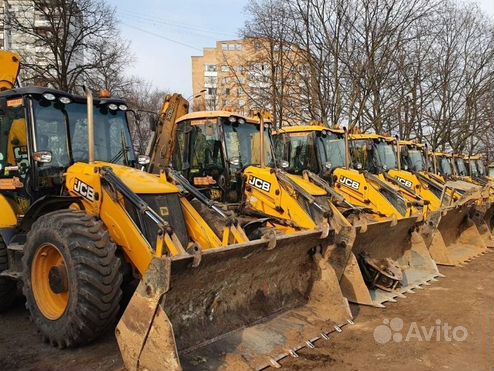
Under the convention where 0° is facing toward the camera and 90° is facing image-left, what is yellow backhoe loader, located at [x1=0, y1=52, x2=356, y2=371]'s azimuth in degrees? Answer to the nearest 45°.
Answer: approximately 315°

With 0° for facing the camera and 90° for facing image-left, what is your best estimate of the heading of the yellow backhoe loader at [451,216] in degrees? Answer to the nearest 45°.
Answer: approximately 315°

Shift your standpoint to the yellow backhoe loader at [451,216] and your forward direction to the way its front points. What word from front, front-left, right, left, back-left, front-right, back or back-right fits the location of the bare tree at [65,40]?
back-right

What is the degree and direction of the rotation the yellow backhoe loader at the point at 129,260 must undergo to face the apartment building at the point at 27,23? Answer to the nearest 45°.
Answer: approximately 135° to its left

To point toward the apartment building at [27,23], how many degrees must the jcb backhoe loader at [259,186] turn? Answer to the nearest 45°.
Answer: approximately 180°

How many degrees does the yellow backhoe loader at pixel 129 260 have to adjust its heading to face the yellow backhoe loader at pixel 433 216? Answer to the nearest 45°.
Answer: approximately 90° to its left

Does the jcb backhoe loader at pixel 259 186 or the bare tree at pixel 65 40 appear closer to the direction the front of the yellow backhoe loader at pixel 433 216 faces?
the jcb backhoe loader

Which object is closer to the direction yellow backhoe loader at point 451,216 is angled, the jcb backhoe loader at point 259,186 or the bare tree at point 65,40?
the jcb backhoe loader

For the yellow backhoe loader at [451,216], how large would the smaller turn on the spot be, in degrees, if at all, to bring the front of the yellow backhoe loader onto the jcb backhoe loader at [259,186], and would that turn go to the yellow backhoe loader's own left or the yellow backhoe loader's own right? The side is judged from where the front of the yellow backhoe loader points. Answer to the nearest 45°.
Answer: approximately 90° to the yellow backhoe loader's own right

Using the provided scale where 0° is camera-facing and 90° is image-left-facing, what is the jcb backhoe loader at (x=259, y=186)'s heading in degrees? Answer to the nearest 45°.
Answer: approximately 315°
